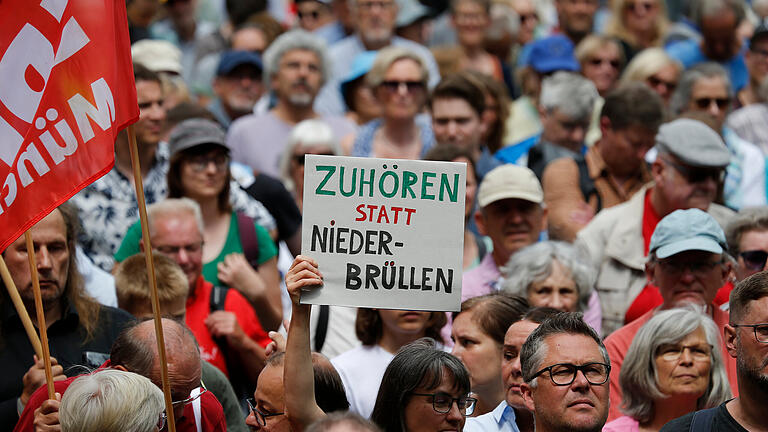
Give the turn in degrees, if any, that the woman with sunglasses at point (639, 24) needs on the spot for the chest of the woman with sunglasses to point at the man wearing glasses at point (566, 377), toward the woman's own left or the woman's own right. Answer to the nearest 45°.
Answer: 0° — they already face them

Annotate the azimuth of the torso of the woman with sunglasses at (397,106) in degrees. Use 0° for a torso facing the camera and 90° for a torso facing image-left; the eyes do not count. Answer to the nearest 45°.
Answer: approximately 0°

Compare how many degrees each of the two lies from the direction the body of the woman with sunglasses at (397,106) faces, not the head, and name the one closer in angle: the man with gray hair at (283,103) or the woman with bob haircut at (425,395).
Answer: the woman with bob haircut

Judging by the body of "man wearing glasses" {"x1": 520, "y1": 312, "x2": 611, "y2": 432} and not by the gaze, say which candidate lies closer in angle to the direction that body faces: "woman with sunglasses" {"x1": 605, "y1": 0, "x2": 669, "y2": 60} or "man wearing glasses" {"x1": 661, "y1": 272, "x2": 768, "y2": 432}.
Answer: the man wearing glasses

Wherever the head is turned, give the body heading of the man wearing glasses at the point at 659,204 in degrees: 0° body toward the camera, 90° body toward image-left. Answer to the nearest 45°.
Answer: approximately 315°

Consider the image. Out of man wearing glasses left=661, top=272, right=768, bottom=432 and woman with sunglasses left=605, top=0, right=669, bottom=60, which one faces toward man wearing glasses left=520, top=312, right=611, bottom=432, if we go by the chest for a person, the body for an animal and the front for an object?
the woman with sunglasses

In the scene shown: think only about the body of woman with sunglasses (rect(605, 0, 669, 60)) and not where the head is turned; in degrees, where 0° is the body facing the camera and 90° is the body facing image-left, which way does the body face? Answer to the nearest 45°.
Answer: approximately 0°
